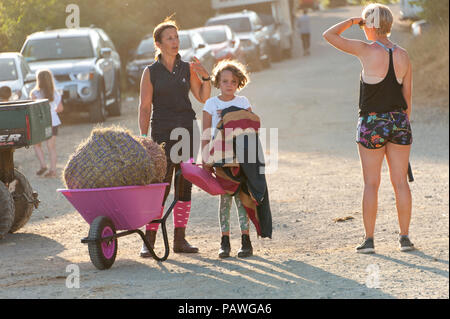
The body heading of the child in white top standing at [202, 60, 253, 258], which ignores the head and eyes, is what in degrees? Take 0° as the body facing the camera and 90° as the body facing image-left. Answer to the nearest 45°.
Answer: approximately 0°

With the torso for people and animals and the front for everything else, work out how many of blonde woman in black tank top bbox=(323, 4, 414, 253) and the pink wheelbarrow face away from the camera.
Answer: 1

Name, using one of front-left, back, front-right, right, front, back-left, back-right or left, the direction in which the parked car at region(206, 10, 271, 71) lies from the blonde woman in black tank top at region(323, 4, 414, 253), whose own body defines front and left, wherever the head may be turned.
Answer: front

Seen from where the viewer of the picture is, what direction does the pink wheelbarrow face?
facing the viewer and to the left of the viewer

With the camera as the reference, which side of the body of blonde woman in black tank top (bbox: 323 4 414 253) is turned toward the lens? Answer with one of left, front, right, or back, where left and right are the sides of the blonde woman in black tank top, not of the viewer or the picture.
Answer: back

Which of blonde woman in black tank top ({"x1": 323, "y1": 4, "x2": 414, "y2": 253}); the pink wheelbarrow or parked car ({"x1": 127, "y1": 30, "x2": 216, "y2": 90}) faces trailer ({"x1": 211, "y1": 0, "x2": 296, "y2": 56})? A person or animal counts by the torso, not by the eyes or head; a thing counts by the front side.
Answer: the blonde woman in black tank top

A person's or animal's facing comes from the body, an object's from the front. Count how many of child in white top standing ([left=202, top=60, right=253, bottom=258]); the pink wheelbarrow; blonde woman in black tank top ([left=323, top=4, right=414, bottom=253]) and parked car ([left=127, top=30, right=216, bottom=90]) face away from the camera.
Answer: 1

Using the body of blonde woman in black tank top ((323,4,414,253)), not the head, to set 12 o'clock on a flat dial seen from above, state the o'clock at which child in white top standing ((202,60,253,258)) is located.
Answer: The child in white top standing is roughly at 9 o'clock from the blonde woman in black tank top.

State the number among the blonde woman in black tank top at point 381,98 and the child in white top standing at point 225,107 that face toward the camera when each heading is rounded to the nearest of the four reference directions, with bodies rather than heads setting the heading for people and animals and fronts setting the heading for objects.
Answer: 1

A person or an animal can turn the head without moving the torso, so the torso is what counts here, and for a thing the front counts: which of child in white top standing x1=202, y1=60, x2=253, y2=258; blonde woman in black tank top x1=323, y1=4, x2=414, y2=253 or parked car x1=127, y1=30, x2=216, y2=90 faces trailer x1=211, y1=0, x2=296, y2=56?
the blonde woman in black tank top

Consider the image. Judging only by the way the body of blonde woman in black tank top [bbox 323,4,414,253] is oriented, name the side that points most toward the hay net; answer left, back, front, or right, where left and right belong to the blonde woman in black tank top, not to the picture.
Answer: left

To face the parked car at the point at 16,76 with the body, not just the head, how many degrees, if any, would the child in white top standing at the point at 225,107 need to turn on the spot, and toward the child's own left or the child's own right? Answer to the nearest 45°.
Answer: approximately 135° to the child's own right

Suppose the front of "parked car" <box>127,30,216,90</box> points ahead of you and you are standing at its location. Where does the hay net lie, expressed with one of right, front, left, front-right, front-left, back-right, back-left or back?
front-left
